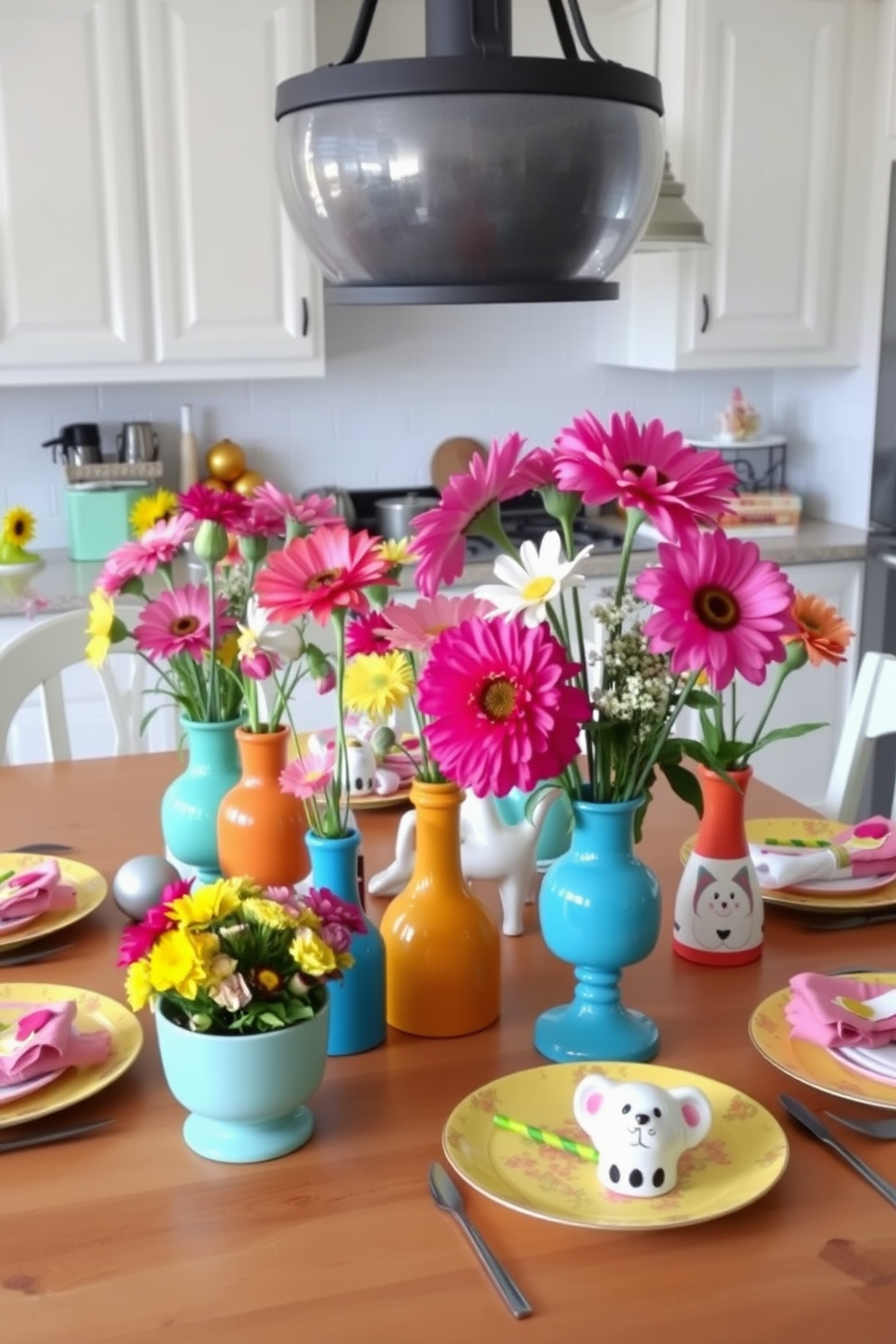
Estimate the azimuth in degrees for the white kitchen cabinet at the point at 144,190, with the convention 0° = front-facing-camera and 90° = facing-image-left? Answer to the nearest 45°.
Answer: approximately 0°

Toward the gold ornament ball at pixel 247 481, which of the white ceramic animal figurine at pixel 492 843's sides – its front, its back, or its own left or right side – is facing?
right

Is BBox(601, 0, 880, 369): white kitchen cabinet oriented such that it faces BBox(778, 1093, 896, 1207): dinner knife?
yes

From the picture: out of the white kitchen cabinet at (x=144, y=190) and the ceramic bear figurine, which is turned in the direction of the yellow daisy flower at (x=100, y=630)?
the white kitchen cabinet

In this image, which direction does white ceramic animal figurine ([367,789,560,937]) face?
to the viewer's left

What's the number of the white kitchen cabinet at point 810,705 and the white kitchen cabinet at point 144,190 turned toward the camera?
2
